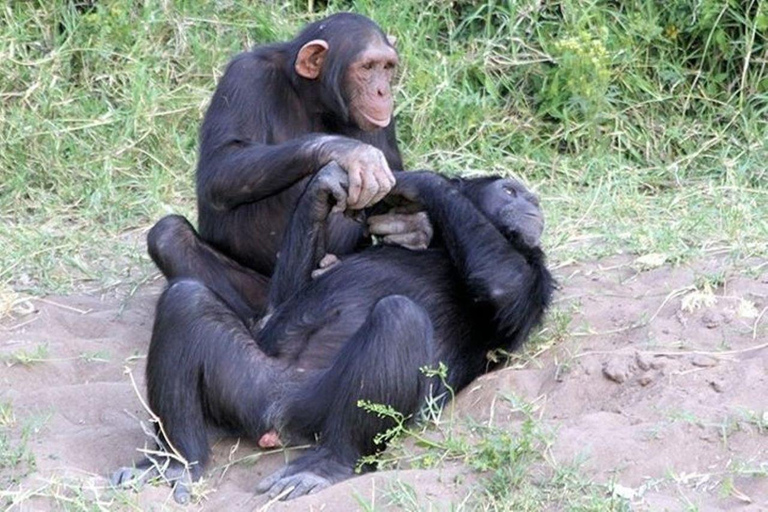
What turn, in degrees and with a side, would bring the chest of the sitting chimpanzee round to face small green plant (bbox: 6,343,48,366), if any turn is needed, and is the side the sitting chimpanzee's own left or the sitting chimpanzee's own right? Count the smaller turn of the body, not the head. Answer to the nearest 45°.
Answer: approximately 90° to the sitting chimpanzee's own right

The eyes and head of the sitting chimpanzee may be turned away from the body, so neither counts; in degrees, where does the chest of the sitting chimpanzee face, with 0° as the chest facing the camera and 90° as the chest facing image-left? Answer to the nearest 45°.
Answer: approximately 315°

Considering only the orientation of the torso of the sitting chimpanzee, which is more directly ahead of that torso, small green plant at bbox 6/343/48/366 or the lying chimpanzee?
the lying chimpanzee
